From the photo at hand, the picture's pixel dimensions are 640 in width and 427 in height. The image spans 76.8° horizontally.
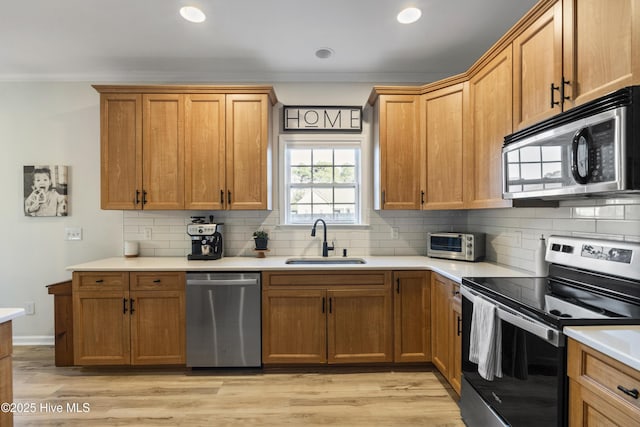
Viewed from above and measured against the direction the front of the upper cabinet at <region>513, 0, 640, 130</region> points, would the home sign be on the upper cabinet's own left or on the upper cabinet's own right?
on the upper cabinet's own right

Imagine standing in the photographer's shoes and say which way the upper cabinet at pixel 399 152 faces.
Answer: facing the viewer

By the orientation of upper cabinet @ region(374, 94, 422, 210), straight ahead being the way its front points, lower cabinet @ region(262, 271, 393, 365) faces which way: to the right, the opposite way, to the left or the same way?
the same way

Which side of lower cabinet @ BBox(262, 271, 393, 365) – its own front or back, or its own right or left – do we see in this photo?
front

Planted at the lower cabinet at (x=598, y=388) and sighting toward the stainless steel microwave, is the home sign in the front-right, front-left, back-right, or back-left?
front-left

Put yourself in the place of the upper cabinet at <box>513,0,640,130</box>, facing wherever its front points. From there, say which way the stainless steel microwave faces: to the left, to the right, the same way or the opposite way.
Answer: the same way

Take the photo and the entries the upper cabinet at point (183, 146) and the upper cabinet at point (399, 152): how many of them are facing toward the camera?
2

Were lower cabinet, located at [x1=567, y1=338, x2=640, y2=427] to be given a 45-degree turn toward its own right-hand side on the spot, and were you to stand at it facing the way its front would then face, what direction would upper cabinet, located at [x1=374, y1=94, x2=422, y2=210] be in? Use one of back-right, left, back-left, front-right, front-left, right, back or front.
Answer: front-right

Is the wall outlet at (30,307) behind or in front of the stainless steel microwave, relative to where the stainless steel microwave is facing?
in front

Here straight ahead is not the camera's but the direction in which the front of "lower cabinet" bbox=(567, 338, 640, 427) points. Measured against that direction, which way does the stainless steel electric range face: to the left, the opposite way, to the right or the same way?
the same way

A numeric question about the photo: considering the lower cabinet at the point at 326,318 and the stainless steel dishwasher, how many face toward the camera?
2

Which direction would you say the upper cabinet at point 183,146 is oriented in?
toward the camera

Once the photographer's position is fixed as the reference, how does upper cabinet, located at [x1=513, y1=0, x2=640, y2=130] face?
facing the viewer and to the left of the viewer

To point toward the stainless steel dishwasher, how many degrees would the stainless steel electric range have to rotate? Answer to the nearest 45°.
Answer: approximately 45° to its right

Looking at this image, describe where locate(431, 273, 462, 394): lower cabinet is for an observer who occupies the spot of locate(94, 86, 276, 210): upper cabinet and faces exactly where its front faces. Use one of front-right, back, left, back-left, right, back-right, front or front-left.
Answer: front-left

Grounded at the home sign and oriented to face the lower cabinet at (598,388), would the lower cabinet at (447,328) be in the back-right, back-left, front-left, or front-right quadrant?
front-left

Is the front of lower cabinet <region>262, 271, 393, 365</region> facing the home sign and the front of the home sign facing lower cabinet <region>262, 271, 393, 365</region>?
no

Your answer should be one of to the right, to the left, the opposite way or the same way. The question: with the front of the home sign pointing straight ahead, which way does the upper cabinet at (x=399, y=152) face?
the same way

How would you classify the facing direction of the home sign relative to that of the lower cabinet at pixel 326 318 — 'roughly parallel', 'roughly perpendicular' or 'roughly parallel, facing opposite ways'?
roughly parallel

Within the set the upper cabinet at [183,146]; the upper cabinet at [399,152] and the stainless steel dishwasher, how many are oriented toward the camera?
3
